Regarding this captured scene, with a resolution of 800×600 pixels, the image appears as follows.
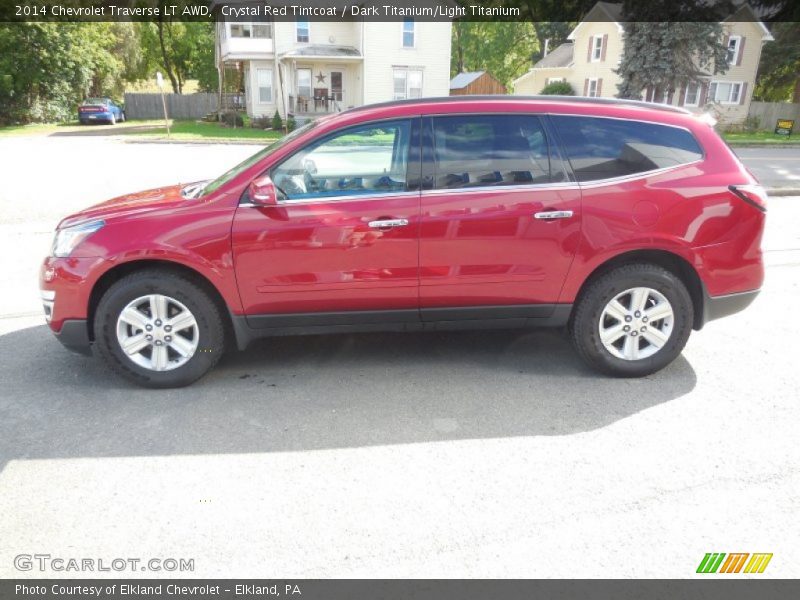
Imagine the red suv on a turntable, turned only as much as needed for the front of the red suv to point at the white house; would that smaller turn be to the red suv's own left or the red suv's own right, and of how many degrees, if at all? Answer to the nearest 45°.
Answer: approximately 90° to the red suv's own right

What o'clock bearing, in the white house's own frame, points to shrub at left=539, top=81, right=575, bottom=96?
The shrub is roughly at 8 o'clock from the white house.

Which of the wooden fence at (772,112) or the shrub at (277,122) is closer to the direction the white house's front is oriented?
the shrub

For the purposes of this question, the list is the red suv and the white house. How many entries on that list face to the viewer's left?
1

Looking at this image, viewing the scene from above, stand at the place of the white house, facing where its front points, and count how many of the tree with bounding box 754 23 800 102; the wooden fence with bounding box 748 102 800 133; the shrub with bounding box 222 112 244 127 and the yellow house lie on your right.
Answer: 1

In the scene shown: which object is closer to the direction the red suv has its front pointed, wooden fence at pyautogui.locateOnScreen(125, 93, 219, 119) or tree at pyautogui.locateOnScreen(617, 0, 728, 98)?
the wooden fence

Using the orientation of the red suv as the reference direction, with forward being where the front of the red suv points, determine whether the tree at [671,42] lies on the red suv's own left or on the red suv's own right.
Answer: on the red suv's own right

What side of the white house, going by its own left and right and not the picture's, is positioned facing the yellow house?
left

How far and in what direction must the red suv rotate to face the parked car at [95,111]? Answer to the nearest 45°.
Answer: approximately 45° to its right

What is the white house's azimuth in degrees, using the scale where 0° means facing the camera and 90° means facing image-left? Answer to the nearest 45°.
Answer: approximately 0°

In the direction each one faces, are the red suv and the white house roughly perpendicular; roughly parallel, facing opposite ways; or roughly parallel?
roughly perpendicular

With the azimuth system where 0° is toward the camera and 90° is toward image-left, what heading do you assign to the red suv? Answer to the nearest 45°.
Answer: approximately 90°
